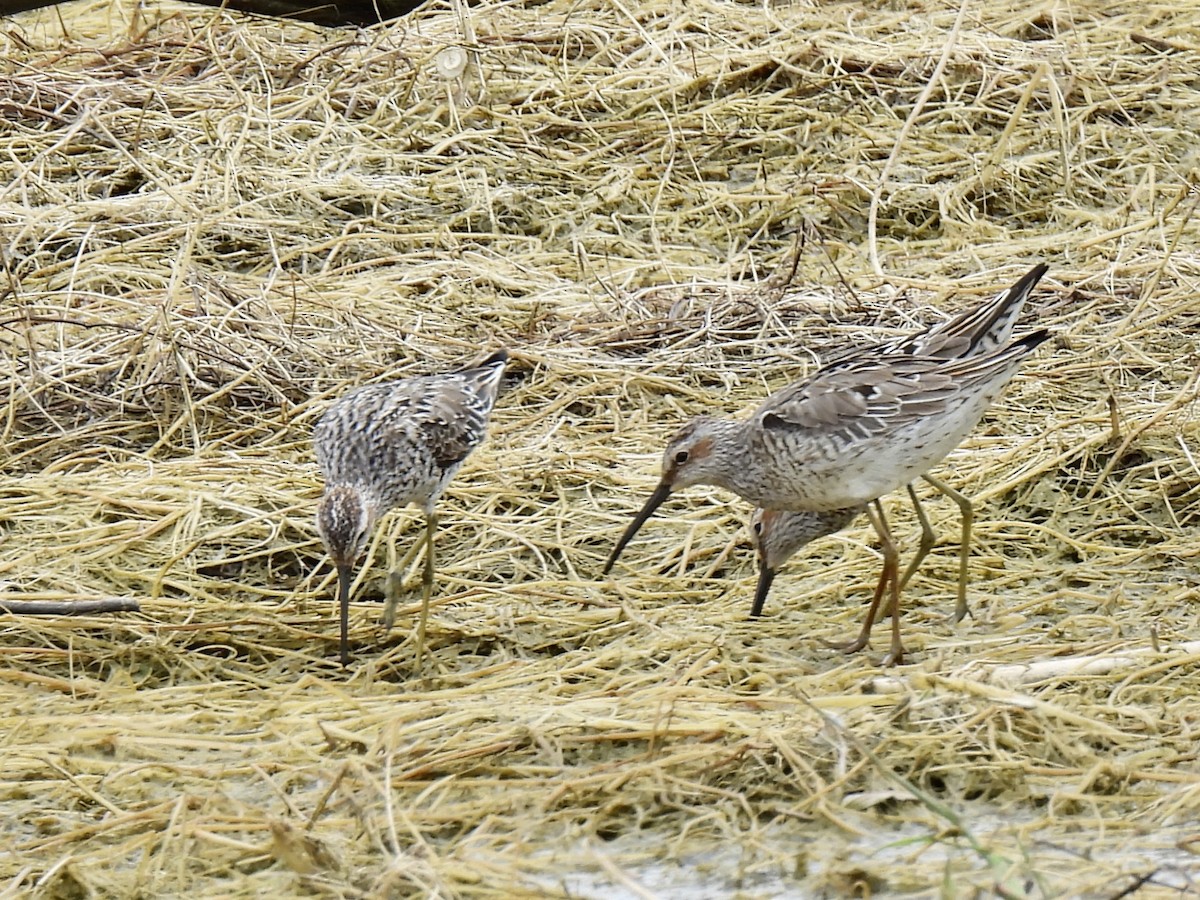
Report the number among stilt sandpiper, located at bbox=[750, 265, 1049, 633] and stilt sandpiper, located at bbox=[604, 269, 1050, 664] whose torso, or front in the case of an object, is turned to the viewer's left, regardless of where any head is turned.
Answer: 2

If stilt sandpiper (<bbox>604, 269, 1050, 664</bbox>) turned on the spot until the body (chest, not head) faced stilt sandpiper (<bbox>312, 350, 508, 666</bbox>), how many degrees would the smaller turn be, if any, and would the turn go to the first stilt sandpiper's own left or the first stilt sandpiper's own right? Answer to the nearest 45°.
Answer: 0° — it already faces it

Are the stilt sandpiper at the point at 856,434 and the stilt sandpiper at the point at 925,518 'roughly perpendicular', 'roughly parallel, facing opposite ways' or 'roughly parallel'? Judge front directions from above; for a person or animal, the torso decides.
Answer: roughly parallel

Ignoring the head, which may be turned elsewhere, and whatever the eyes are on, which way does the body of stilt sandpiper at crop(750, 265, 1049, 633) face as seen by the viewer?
to the viewer's left

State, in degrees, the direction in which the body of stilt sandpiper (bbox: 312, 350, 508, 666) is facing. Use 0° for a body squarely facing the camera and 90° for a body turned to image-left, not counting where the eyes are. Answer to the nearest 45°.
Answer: approximately 45°

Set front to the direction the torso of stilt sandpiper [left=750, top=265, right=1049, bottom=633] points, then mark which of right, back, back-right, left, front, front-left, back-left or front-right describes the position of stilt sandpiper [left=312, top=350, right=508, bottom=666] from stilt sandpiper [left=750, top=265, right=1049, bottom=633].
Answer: front

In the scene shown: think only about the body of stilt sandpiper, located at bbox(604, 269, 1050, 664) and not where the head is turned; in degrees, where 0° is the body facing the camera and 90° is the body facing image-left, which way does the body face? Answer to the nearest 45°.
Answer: approximately 90°
